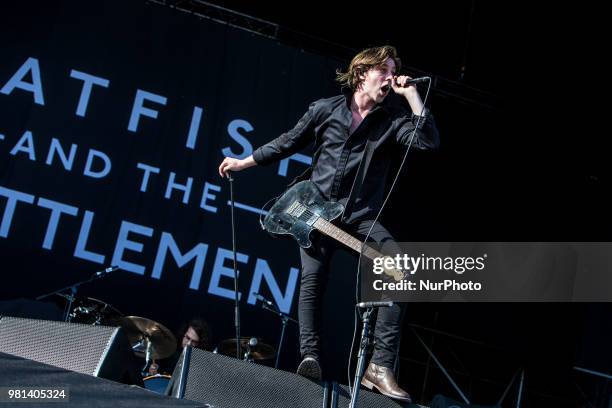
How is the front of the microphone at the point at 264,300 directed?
to the viewer's left

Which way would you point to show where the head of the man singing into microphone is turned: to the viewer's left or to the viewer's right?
to the viewer's right

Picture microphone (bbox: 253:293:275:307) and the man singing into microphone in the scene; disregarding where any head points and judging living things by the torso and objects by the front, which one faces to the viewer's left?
the microphone

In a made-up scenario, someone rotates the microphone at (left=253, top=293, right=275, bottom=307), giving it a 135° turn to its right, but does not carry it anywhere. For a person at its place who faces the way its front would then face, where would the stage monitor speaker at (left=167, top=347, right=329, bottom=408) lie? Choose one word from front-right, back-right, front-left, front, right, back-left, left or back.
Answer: back-right

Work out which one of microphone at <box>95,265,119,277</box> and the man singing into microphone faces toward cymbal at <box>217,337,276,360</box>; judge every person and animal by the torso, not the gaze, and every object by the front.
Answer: the microphone

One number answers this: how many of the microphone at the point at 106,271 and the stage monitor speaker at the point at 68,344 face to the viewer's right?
1

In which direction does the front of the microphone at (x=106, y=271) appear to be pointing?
to the viewer's right

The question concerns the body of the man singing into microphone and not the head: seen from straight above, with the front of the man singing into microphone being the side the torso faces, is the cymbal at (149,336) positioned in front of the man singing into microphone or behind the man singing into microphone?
behind

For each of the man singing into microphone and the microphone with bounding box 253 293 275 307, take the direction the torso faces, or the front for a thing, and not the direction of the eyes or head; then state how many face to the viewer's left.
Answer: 1
